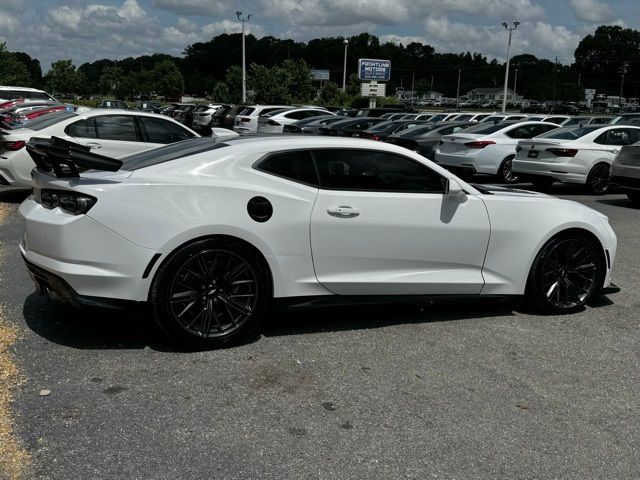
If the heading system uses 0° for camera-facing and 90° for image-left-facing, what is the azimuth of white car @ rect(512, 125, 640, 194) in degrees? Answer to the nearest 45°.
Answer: approximately 225°

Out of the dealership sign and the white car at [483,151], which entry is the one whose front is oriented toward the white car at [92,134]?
the dealership sign

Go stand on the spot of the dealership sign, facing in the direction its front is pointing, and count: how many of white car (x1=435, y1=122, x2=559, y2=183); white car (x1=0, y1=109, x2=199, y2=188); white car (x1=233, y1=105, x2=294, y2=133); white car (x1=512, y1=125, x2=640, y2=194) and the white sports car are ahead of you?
5

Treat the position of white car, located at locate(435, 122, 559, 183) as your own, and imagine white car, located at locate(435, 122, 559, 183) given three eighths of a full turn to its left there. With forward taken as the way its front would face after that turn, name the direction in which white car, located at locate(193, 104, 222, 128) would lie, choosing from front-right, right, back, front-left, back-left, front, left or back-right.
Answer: front-right

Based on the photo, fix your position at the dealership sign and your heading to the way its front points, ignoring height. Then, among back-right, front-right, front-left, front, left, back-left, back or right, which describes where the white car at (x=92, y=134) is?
front

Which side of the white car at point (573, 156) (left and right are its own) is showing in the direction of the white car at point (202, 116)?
left

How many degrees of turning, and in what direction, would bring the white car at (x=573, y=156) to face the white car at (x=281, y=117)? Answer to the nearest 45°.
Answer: approximately 90° to its left

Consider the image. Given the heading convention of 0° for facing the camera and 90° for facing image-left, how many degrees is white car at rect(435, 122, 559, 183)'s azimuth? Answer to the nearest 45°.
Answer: approximately 225°

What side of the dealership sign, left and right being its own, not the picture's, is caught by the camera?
front

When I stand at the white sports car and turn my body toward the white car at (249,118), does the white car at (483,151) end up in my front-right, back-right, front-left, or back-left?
front-right

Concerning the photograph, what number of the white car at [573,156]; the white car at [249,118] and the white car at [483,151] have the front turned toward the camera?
0

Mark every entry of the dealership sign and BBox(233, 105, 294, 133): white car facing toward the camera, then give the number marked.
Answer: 1
